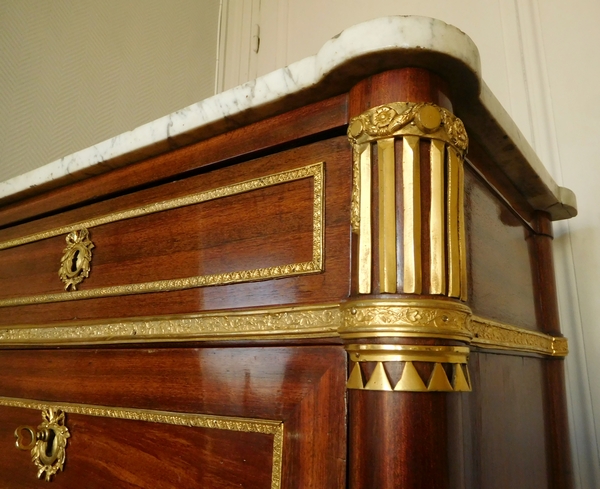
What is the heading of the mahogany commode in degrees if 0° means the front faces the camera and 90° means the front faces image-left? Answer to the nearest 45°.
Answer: approximately 45°
